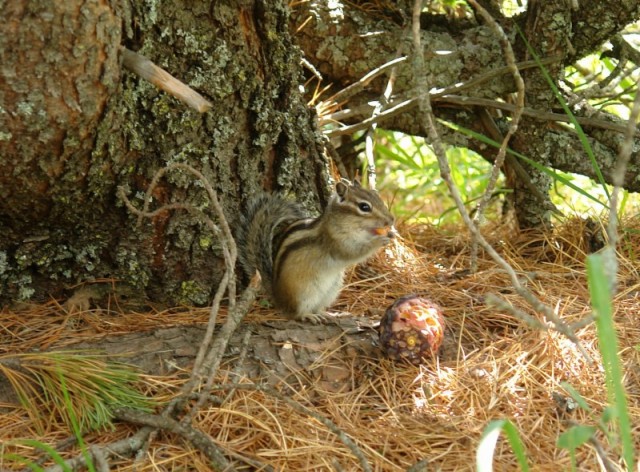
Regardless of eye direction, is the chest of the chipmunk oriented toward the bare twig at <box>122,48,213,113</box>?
no

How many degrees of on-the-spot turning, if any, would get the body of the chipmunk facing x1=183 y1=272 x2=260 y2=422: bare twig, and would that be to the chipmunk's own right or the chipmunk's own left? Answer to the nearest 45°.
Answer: approximately 90° to the chipmunk's own right

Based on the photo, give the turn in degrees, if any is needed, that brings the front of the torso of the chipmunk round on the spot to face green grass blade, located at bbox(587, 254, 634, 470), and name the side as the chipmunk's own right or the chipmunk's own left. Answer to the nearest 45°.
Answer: approximately 90° to the chipmunk's own right

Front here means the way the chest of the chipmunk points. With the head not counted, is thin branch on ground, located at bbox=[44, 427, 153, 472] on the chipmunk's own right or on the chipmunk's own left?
on the chipmunk's own right

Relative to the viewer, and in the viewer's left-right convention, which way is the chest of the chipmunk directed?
facing to the right of the viewer

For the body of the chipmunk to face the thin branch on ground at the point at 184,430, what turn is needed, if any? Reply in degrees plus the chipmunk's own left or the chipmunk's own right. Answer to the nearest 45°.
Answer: approximately 90° to the chipmunk's own right

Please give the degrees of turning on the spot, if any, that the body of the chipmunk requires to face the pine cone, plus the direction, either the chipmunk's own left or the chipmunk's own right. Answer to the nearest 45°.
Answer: approximately 45° to the chipmunk's own right

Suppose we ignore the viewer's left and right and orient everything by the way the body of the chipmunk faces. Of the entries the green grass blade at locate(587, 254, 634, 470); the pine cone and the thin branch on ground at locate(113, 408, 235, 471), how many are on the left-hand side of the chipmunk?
0

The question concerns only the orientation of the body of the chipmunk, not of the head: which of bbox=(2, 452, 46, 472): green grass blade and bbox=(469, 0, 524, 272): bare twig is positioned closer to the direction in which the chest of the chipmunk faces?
the bare twig

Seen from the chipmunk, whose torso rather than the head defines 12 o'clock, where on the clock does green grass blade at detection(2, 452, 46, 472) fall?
The green grass blade is roughly at 4 o'clock from the chipmunk.

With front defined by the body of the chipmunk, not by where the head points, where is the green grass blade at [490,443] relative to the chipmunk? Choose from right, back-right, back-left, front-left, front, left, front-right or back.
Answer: right

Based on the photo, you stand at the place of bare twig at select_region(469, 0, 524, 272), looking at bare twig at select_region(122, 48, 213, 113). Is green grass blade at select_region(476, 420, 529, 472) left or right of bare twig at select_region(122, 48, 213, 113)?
left
